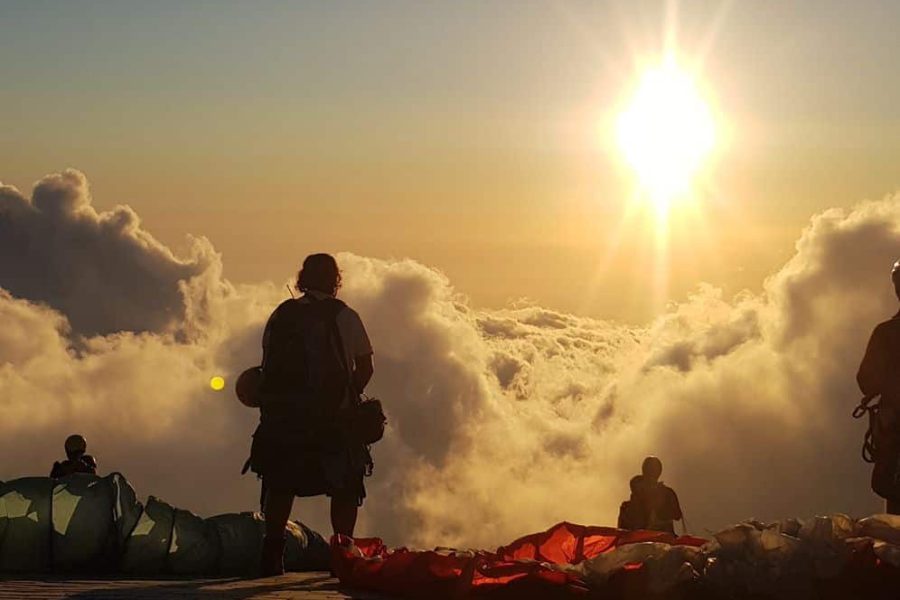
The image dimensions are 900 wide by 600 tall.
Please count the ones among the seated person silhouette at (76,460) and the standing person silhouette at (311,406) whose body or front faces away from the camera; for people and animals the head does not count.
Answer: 2

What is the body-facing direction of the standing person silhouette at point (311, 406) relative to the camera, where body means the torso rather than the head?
away from the camera

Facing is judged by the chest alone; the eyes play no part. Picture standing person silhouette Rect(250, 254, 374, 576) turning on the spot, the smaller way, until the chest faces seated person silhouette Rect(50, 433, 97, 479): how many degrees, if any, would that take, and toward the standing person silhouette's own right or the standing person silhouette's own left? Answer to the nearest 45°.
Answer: approximately 45° to the standing person silhouette's own left

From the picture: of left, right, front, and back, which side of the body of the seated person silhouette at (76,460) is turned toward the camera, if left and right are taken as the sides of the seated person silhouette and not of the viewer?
back

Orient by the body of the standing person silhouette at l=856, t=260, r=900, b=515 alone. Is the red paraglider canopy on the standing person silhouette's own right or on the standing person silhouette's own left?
on the standing person silhouette's own left

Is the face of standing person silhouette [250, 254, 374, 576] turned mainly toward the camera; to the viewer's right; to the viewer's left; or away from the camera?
away from the camera
